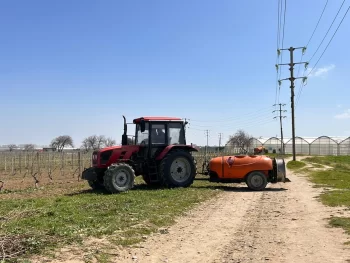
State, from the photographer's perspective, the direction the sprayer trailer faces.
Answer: facing to the left of the viewer

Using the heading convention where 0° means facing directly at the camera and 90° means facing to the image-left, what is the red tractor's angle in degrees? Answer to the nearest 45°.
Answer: approximately 45°
